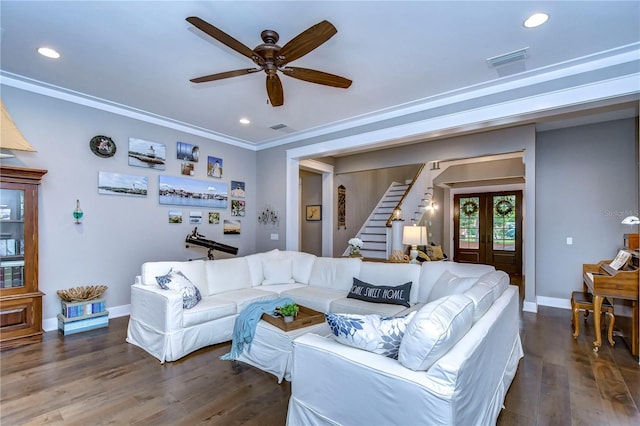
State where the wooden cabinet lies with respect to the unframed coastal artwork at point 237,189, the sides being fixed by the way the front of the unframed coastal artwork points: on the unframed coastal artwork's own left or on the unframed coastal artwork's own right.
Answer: on the unframed coastal artwork's own right

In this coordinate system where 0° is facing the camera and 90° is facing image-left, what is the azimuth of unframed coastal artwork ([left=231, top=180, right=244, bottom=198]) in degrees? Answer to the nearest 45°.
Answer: approximately 315°

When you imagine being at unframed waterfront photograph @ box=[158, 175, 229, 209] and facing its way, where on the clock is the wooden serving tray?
The wooden serving tray is roughly at 1 o'clock from the unframed waterfront photograph.

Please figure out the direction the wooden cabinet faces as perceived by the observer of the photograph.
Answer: facing the viewer and to the right of the viewer

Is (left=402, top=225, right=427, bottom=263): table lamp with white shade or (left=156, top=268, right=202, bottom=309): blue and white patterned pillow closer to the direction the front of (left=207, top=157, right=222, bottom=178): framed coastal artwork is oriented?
the table lamp with white shade

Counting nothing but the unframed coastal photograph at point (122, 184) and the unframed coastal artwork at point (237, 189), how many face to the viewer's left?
0
